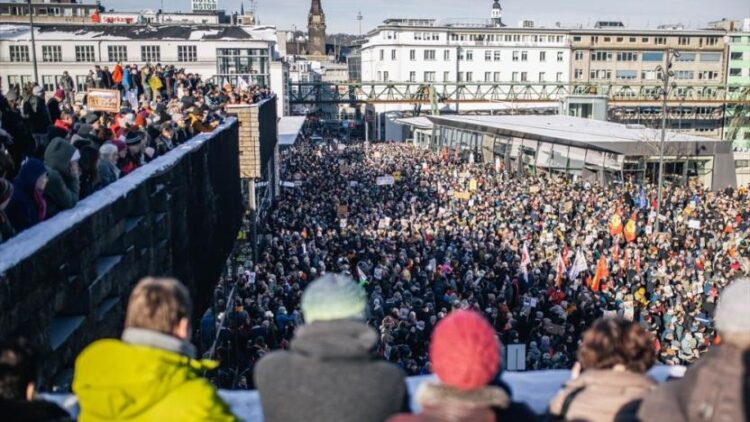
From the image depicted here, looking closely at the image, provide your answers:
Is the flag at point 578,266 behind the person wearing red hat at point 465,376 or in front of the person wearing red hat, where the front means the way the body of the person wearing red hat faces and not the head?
in front

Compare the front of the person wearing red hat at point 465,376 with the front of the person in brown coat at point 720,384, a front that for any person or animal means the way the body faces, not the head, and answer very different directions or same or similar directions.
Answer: same or similar directions

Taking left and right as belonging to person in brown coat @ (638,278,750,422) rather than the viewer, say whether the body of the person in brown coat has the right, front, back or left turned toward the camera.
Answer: back

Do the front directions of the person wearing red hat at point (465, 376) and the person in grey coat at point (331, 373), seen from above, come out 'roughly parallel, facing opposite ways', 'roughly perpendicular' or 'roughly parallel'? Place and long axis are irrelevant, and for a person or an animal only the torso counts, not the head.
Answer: roughly parallel

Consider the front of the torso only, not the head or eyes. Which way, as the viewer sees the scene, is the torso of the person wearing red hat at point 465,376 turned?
away from the camera

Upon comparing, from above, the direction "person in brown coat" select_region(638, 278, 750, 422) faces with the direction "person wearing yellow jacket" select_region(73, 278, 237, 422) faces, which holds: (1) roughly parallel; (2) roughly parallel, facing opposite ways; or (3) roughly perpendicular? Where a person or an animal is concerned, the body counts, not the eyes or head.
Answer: roughly parallel

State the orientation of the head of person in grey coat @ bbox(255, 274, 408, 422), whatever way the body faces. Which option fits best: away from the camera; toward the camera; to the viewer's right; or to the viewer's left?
away from the camera

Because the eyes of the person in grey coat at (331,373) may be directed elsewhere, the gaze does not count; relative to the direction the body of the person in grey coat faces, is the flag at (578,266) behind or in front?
in front

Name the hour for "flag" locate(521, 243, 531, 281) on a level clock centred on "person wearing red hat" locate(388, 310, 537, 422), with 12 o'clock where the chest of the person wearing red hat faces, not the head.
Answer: The flag is roughly at 12 o'clock from the person wearing red hat.

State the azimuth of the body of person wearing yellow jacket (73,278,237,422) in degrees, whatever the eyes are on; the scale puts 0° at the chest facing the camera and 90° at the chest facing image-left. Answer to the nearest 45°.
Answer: approximately 225°

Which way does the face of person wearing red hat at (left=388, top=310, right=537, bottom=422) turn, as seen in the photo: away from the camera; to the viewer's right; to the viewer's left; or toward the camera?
away from the camera

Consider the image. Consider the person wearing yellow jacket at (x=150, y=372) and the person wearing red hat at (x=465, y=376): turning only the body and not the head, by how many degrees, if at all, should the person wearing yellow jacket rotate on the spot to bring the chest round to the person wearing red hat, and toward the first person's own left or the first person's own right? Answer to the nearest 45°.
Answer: approximately 90° to the first person's own right

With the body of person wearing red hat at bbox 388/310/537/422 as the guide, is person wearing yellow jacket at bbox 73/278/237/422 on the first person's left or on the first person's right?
on the first person's left

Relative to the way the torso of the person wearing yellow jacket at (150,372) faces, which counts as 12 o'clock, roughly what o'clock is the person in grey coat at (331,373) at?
The person in grey coat is roughly at 2 o'clock from the person wearing yellow jacket.

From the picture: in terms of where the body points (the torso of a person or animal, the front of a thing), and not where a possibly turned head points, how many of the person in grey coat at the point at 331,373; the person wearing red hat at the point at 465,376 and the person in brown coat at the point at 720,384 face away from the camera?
3

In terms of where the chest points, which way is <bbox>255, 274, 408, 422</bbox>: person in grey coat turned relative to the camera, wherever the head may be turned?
away from the camera

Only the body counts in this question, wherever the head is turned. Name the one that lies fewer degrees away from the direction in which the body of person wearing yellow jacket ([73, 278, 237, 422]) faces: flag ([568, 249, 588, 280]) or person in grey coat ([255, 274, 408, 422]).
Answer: the flag

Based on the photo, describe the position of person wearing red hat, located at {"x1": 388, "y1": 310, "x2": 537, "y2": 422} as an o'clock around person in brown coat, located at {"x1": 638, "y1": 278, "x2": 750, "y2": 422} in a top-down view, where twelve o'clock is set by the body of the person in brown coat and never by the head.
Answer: The person wearing red hat is roughly at 8 o'clock from the person in brown coat.

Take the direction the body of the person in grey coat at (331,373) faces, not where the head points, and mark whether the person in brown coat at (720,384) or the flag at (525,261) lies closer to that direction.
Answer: the flag
